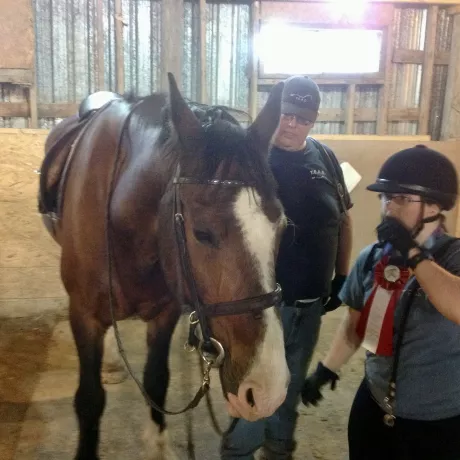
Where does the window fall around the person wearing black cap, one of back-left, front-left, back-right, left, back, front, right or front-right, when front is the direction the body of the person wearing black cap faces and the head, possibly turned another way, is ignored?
back

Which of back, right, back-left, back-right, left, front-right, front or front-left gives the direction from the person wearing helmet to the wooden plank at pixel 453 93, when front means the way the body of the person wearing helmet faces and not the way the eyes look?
back-right

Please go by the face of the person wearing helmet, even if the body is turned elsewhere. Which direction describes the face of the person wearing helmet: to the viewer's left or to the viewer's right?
to the viewer's left

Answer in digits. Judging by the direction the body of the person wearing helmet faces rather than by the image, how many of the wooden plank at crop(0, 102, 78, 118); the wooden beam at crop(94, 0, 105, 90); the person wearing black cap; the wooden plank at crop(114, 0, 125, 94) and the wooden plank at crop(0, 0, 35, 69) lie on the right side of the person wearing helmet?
5

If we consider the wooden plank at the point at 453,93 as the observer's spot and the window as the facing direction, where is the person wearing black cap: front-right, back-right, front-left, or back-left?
front-left

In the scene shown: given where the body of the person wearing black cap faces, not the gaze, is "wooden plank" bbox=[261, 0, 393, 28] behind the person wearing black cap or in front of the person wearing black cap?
behind

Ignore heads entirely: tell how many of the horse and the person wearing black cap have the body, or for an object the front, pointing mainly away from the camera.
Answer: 0

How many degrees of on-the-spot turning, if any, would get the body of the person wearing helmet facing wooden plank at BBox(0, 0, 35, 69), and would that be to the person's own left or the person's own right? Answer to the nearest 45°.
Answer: approximately 90° to the person's own right

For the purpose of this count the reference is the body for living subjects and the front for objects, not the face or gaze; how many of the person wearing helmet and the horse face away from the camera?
0

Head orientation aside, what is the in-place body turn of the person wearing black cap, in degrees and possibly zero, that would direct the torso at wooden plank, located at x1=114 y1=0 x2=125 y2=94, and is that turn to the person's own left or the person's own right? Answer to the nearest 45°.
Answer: approximately 135° to the person's own right

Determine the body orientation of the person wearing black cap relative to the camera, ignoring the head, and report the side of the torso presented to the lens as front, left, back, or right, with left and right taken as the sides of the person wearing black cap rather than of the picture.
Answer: front

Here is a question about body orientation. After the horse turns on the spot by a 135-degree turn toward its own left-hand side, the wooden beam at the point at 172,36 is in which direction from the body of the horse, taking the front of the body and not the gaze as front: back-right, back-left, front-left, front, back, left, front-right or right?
front

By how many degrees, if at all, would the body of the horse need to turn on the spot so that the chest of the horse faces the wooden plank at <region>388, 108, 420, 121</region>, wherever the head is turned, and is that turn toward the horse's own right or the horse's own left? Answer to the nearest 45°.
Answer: approximately 90° to the horse's own left

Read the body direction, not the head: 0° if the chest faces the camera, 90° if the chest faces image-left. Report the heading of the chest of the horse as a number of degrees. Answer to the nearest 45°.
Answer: approximately 315°

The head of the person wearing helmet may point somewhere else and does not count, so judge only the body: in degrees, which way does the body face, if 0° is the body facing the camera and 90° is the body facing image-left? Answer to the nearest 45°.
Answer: approximately 45°

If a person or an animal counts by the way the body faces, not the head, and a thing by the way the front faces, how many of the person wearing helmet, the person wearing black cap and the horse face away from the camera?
0

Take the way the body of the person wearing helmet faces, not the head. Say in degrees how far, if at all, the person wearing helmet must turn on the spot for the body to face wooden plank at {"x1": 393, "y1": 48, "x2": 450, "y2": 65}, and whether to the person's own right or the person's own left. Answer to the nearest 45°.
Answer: approximately 135° to the person's own right

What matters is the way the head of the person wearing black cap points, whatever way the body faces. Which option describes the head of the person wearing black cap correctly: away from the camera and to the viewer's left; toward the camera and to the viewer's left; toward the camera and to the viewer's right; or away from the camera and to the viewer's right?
toward the camera and to the viewer's left
